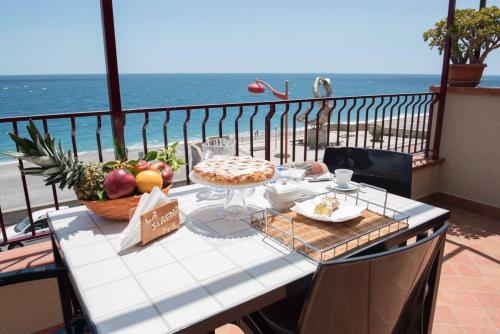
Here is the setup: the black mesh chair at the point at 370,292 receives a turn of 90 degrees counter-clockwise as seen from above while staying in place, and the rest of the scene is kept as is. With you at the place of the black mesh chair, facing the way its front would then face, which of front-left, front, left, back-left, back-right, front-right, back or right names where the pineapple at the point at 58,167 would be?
front-right

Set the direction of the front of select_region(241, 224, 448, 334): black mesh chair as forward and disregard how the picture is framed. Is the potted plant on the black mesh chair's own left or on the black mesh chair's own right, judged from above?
on the black mesh chair's own right

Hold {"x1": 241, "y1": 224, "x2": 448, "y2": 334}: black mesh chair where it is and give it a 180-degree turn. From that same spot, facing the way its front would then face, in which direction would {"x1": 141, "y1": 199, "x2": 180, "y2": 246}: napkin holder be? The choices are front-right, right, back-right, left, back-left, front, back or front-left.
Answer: back-right

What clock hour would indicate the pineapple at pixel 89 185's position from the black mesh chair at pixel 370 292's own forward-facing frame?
The pineapple is roughly at 11 o'clock from the black mesh chair.

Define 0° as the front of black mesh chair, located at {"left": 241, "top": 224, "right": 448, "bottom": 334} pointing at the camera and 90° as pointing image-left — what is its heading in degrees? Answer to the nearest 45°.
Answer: approximately 135°

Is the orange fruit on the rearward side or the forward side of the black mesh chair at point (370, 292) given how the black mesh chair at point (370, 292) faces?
on the forward side

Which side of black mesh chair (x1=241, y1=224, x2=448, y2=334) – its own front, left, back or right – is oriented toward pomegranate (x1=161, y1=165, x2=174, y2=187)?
front

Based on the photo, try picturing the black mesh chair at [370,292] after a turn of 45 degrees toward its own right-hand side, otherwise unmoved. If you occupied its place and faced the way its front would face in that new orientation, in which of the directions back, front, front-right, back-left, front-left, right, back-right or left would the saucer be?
front
